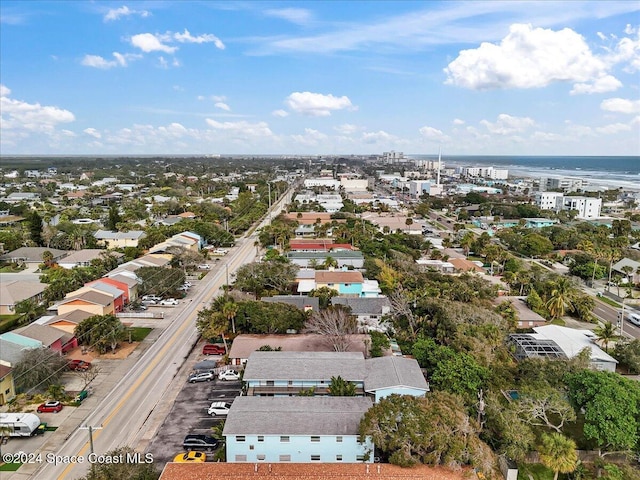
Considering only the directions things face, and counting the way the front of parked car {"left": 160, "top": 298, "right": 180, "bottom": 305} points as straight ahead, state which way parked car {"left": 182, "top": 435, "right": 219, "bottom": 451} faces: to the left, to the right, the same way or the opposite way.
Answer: the opposite way

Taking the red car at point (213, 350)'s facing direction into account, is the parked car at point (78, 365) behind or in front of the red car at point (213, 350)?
behind

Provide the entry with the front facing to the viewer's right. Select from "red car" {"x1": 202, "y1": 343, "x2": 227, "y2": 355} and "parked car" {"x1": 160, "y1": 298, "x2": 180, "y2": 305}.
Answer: the red car

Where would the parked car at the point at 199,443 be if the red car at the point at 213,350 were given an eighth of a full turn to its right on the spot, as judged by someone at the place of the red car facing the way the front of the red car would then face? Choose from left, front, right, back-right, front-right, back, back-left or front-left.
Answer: front-right

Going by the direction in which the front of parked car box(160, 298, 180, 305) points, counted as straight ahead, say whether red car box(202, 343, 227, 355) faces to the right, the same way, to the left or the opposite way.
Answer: the opposite way

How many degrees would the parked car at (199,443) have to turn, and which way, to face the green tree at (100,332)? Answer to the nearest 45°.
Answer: approximately 135° to its left

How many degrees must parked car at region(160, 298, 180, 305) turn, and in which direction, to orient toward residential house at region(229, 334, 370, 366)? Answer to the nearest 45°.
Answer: approximately 135° to its left

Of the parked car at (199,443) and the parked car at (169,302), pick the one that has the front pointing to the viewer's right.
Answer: the parked car at (199,443)

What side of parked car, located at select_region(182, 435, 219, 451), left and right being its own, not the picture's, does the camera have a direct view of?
right

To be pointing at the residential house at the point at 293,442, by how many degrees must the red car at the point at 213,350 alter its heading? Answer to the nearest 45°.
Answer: approximately 90° to its right

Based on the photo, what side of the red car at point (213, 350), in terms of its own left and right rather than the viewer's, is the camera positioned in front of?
right

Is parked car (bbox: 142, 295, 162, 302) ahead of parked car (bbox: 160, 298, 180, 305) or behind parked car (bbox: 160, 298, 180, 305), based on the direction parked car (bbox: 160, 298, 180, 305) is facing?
ahead

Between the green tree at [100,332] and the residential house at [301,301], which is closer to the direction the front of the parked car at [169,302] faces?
the green tree

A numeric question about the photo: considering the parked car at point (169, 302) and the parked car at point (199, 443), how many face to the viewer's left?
1

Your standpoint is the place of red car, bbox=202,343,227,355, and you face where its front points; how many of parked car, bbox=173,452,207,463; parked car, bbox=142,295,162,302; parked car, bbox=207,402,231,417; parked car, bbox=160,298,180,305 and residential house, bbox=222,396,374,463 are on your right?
3

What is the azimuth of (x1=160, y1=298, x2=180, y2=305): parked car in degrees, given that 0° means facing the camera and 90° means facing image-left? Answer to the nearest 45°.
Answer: approximately 90°
